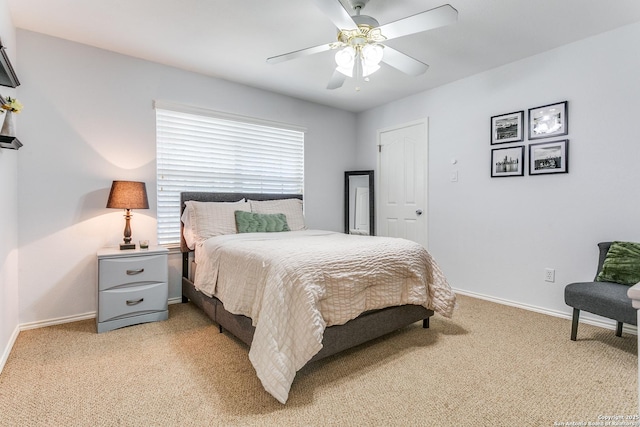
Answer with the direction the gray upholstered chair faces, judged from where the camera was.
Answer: facing the viewer and to the left of the viewer

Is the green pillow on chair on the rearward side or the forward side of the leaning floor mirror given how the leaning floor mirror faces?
on the forward side

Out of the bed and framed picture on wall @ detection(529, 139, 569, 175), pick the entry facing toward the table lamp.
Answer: the framed picture on wall

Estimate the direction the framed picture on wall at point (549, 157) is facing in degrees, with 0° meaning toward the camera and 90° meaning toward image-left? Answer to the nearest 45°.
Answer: approximately 45°

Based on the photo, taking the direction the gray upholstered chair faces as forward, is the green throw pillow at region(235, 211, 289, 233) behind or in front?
in front

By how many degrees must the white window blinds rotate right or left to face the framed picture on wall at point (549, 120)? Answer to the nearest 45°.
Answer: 0° — it already faces it

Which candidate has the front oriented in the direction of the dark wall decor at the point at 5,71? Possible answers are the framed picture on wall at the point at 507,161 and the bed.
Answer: the framed picture on wall

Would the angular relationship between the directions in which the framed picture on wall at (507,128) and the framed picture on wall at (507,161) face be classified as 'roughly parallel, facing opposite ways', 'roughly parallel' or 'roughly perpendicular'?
roughly parallel

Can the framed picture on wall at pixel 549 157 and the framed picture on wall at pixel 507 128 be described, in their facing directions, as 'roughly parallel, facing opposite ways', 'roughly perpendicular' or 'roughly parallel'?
roughly parallel

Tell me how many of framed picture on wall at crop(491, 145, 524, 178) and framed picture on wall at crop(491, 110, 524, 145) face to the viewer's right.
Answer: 0

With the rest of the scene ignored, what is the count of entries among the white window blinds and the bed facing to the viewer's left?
0

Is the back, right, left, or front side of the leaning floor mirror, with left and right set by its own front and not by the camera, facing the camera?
front

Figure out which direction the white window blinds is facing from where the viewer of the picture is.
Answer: facing the viewer and to the right of the viewer

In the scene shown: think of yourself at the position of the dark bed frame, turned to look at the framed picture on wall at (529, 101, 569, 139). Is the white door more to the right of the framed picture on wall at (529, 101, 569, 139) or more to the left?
left

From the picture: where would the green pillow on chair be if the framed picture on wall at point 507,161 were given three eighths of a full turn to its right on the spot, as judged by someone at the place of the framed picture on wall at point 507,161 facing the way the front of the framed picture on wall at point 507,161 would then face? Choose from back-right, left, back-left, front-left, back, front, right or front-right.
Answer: back-right

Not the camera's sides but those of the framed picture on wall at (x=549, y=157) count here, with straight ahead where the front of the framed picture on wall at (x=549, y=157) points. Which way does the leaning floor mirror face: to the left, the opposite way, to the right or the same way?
to the left

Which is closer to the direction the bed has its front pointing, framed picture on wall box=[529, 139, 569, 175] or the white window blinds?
the framed picture on wall
